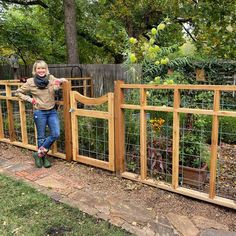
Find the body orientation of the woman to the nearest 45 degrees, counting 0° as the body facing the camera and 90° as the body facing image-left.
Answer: approximately 0°

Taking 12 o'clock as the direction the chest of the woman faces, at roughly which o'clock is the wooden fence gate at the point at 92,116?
The wooden fence gate is roughly at 10 o'clock from the woman.

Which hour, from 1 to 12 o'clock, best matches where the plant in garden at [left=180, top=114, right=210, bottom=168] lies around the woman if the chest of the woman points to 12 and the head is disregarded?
The plant in garden is roughly at 10 o'clock from the woman.

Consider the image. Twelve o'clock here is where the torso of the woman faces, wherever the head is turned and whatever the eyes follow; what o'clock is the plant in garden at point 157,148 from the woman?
The plant in garden is roughly at 10 o'clock from the woman.
